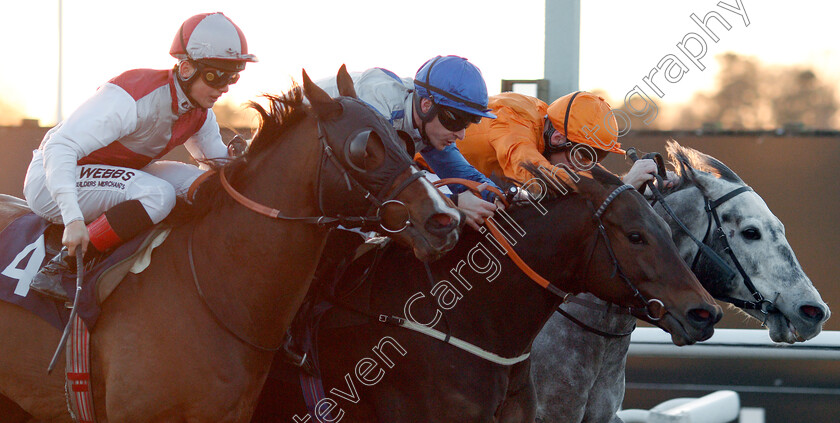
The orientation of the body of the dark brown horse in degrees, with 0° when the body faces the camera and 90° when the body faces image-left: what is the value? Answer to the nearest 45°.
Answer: approximately 270°

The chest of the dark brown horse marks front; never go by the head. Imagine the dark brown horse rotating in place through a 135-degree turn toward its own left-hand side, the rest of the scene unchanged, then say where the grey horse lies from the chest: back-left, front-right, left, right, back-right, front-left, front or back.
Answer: right

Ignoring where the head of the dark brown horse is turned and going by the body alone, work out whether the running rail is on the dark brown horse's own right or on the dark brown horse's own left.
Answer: on the dark brown horse's own left
